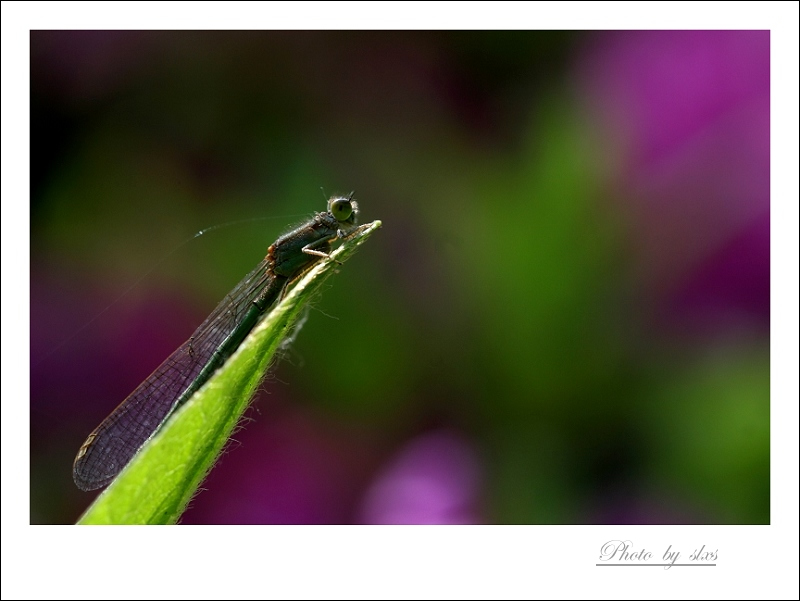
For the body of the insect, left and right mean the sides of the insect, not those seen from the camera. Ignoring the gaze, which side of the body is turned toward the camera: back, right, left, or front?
right
